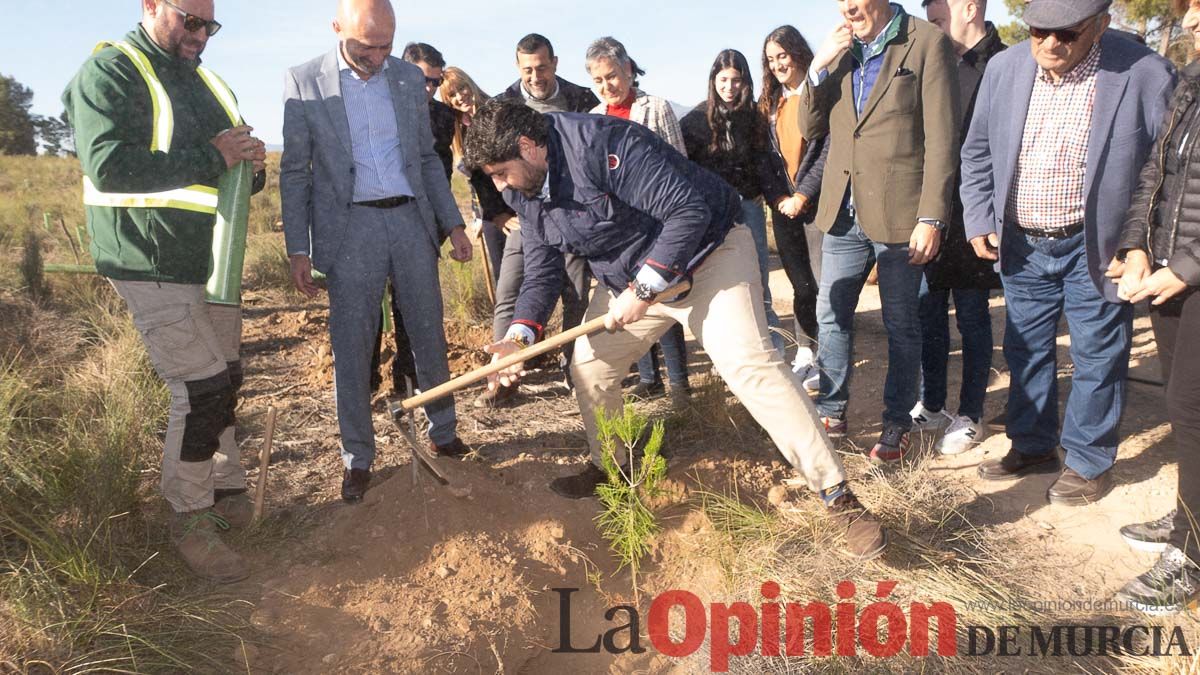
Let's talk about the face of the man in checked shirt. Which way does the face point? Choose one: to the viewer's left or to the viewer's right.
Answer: to the viewer's left

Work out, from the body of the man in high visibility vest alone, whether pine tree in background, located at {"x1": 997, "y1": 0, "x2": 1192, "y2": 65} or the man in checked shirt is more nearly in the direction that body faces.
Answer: the man in checked shirt

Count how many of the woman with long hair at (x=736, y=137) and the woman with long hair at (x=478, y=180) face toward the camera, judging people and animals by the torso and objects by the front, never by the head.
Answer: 2

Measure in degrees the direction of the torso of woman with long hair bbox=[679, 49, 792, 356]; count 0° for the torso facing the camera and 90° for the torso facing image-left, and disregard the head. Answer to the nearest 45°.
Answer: approximately 0°

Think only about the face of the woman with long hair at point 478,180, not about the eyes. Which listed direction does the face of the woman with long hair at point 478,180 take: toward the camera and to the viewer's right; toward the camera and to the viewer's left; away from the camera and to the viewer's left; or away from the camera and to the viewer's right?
toward the camera and to the viewer's right

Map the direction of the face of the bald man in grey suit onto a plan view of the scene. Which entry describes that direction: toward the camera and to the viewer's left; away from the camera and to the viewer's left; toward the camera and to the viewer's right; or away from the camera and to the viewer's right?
toward the camera and to the viewer's right

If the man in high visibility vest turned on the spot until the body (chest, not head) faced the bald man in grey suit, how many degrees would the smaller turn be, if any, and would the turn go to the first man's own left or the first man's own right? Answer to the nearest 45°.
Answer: approximately 45° to the first man's own left

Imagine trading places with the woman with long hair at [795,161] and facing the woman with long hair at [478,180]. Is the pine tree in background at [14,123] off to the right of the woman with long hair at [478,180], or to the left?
right

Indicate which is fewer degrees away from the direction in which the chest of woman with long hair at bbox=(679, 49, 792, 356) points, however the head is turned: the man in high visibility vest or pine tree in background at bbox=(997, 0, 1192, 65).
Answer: the man in high visibility vest

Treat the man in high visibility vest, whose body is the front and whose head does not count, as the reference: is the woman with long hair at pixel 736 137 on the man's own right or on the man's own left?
on the man's own left

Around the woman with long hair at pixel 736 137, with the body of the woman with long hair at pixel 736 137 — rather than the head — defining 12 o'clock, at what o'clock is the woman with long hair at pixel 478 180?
the woman with long hair at pixel 478 180 is roughly at 3 o'clock from the woman with long hair at pixel 736 137.

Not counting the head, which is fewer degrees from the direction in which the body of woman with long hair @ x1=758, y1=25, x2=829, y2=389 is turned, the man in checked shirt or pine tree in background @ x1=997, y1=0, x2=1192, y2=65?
the man in checked shirt
